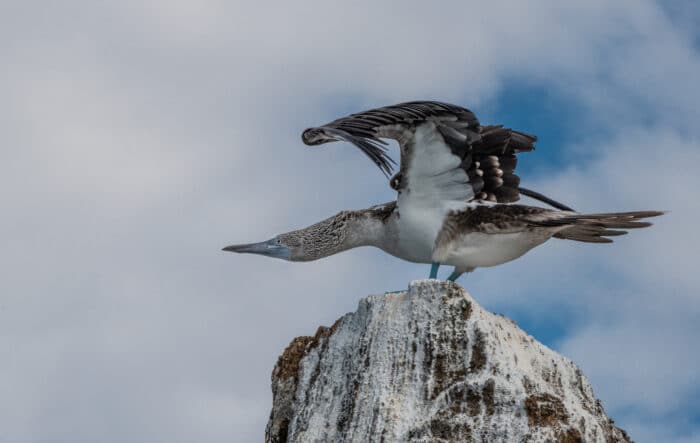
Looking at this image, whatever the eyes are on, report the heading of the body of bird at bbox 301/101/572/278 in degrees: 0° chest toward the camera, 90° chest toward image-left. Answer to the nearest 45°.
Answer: approximately 90°

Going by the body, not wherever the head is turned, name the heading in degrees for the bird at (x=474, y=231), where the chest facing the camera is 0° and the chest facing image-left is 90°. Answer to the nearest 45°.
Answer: approximately 90°
